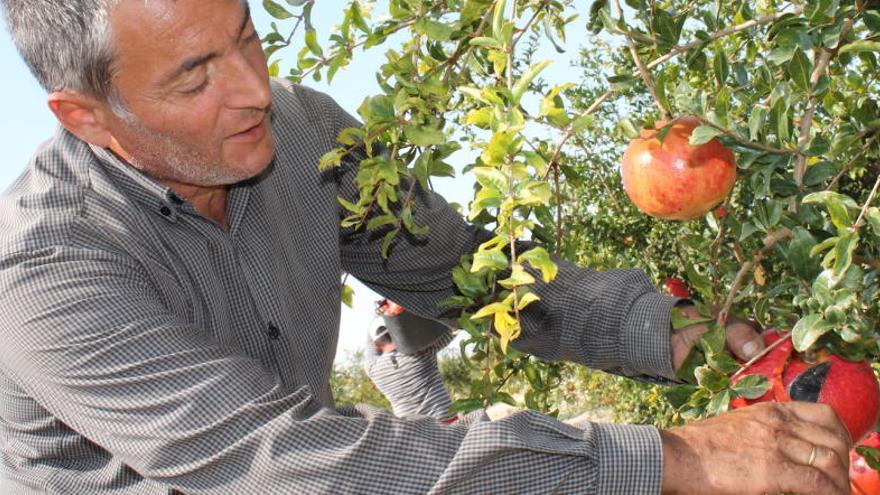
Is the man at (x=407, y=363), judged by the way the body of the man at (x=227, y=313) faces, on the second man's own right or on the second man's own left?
on the second man's own left

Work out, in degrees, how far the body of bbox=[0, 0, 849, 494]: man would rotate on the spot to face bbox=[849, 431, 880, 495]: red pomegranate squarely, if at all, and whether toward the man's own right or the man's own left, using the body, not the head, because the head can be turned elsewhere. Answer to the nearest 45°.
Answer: approximately 45° to the man's own left

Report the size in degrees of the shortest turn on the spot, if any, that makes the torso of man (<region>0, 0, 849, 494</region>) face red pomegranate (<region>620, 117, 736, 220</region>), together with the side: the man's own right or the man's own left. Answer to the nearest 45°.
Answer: approximately 45° to the man's own left

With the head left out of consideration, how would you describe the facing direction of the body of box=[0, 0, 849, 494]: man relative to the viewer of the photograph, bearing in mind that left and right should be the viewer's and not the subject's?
facing the viewer and to the right of the viewer

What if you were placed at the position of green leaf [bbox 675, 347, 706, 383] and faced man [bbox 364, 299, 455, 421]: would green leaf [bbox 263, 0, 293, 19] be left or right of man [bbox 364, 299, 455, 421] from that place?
left

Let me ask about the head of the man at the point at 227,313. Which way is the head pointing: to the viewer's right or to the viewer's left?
to the viewer's right
